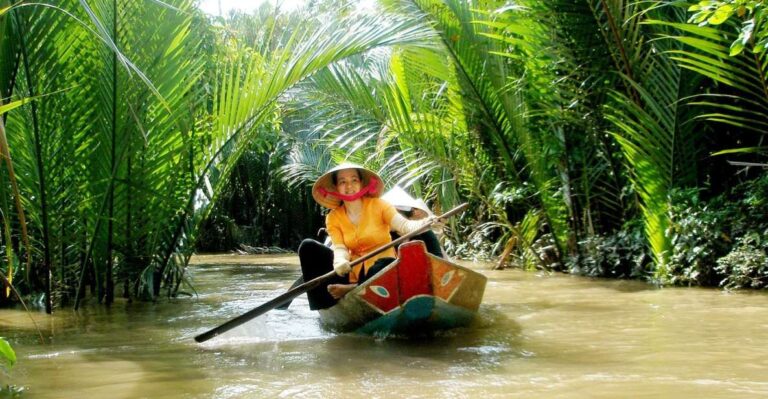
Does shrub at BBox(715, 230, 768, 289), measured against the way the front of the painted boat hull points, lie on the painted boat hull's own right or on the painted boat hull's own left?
on the painted boat hull's own left

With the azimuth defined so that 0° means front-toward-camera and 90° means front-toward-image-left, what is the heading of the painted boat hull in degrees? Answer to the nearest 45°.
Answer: approximately 0°
